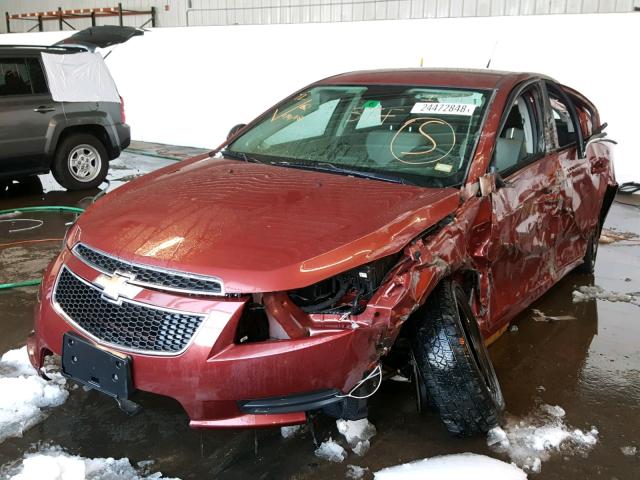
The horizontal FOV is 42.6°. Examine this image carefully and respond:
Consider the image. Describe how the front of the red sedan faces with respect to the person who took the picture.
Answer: facing the viewer and to the left of the viewer

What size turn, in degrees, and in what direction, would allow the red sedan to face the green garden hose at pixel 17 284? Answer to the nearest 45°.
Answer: approximately 90° to its right

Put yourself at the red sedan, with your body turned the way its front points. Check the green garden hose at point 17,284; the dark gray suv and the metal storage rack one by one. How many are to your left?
0

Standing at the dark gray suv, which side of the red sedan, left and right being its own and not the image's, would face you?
right

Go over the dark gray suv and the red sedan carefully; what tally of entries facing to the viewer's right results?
0

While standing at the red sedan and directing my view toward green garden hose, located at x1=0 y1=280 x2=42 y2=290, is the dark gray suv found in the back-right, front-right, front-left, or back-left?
front-right
